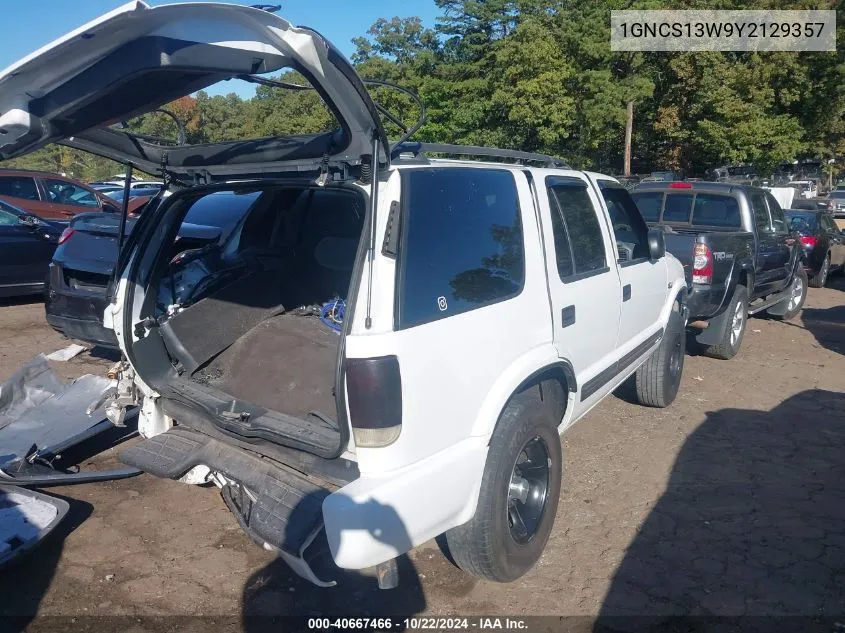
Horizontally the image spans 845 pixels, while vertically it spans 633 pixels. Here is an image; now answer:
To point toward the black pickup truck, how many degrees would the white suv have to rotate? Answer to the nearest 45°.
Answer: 0° — it already faces it

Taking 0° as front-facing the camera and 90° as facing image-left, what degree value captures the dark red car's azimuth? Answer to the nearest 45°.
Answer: approximately 270°

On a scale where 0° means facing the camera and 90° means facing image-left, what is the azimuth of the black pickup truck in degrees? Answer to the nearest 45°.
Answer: approximately 225°

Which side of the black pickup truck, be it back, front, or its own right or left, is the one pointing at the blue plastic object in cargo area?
back

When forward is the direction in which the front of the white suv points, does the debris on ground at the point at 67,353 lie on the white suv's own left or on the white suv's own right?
on the white suv's own left

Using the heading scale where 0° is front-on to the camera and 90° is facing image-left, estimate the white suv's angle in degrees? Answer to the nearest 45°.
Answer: approximately 225°

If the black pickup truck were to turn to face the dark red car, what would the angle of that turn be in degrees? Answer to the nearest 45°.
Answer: approximately 135° to its left
